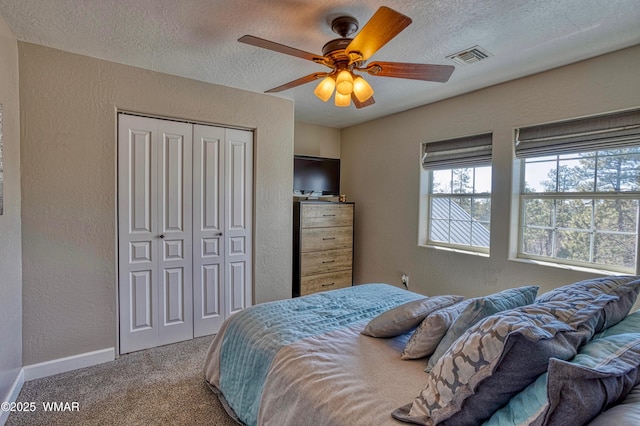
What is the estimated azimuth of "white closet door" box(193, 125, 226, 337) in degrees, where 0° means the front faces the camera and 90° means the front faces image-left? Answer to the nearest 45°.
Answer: approximately 315°

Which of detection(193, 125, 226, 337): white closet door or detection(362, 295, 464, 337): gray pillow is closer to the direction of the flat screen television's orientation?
the gray pillow

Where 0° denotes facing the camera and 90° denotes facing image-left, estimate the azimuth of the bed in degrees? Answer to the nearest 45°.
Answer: approximately 135°

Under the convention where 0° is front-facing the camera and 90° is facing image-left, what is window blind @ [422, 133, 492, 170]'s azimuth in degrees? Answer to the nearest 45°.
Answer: approximately 45°

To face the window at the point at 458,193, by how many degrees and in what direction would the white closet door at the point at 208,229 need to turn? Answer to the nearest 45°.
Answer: approximately 45° to its left

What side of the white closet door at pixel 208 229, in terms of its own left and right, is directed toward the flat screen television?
left

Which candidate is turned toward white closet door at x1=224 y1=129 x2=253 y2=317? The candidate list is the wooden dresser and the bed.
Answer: the bed
